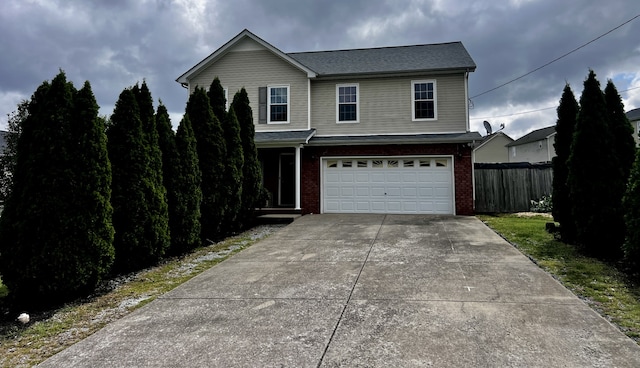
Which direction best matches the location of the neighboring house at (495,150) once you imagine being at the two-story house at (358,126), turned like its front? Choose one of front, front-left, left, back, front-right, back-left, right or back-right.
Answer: back-left

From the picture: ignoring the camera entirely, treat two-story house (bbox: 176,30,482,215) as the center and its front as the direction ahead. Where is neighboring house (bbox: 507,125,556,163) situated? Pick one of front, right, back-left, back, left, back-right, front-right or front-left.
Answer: back-left

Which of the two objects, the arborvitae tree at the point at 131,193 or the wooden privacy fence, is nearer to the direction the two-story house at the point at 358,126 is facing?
the arborvitae tree

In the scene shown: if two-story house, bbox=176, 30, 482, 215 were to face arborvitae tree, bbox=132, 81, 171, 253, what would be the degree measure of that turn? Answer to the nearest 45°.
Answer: approximately 45° to its right

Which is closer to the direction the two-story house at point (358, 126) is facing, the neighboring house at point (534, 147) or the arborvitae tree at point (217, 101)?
the arborvitae tree

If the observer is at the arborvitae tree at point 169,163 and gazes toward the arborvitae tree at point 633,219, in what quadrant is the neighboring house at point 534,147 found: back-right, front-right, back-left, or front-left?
front-left

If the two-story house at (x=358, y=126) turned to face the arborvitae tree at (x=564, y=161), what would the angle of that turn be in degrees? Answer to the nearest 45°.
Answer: approximately 45° to its left

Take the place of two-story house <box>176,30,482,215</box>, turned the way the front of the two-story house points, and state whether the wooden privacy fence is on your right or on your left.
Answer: on your left

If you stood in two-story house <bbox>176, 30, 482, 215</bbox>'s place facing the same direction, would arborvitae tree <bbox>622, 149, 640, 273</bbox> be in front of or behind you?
in front

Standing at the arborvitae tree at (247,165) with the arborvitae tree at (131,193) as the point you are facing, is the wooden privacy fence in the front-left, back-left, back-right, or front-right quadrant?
back-left

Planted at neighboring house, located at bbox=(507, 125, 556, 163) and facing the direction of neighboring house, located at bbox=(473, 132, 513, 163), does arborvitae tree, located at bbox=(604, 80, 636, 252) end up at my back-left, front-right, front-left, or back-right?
back-left

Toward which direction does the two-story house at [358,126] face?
toward the camera

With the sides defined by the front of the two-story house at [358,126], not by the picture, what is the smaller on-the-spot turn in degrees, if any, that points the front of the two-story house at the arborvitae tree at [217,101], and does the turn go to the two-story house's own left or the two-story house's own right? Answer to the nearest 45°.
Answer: approximately 45° to the two-story house's own right

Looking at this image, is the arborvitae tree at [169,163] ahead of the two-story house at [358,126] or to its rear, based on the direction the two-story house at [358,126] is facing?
ahead

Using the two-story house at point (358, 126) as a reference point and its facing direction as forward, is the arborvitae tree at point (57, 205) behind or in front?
in front

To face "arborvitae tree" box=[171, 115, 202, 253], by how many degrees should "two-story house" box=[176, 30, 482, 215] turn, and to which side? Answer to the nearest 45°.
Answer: approximately 45° to its right
